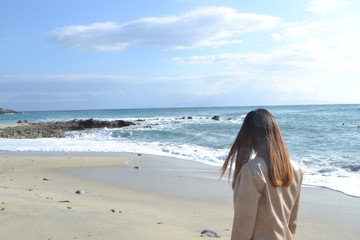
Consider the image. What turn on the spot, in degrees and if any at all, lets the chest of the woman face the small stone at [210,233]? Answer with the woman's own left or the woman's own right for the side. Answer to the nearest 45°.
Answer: approximately 45° to the woman's own right

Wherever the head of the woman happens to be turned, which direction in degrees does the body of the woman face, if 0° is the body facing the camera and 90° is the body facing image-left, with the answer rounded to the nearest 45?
approximately 135°

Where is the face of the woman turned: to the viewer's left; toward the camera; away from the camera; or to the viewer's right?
away from the camera
